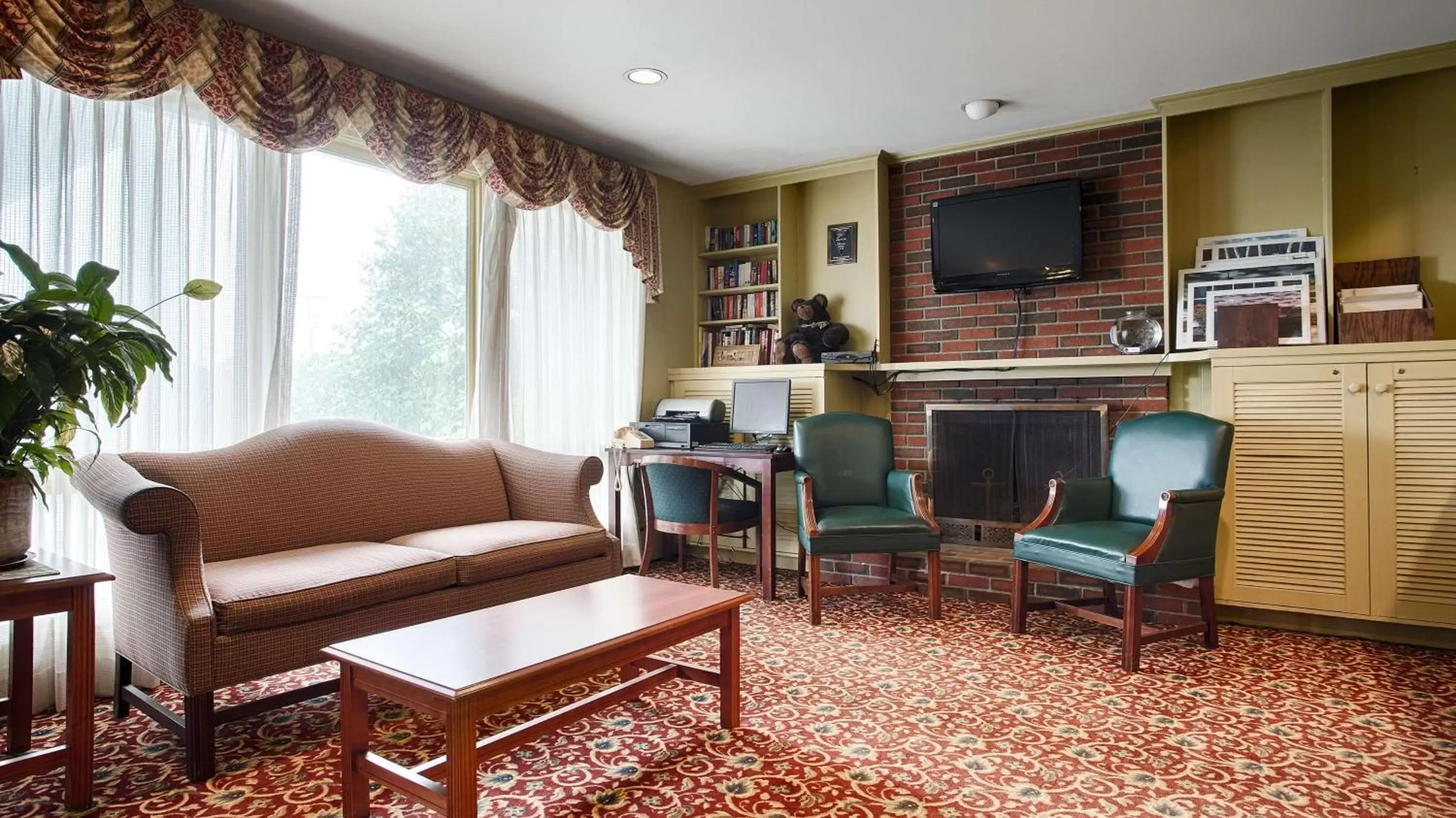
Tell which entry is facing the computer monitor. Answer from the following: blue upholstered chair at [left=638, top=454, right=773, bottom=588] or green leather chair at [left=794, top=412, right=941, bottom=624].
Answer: the blue upholstered chair

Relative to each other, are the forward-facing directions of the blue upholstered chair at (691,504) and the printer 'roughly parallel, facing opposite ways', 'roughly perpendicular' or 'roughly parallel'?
roughly parallel, facing opposite ways

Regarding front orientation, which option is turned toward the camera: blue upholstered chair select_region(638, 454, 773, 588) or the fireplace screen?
the fireplace screen

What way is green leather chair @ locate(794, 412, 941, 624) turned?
toward the camera

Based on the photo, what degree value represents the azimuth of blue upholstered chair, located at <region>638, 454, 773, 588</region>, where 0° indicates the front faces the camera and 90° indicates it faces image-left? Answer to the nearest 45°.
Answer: approximately 225°

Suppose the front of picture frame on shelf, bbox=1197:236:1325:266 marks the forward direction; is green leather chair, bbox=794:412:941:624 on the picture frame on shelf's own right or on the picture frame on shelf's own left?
on the picture frame on shelf's own right

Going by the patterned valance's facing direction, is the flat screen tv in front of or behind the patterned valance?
in front

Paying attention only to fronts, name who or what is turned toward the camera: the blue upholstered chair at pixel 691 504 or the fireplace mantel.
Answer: the fireplace mantel

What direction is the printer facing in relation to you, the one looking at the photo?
facing the viewer and to the left of the viewer

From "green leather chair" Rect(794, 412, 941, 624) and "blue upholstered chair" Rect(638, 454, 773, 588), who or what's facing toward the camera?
the green leather chair

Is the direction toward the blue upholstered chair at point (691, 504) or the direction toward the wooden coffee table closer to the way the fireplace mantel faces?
the wooden coffee table

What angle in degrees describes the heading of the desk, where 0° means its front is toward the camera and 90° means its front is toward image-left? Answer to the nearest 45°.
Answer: approximately 45°

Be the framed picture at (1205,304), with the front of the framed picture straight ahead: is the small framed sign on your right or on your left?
on your right

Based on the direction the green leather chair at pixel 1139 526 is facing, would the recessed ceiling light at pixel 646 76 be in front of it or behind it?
in front

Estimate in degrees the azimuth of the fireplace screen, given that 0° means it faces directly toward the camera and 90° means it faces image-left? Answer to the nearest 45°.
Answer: approximately 0°
